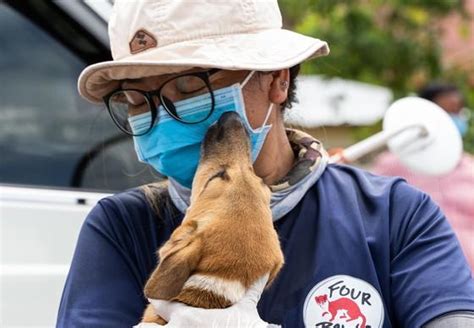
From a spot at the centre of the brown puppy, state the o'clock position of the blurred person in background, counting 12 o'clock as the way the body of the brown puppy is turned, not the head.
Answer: The blurred person in background is roughly at 1 o'clock from the brown puppy.

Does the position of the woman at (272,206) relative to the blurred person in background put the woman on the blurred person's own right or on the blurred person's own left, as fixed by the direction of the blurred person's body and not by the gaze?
on the blurred person's own right

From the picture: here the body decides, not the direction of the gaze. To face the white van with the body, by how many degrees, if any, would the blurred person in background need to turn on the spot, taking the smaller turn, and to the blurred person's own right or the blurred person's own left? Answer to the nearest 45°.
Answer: approximately 90° to the blurred person's own right

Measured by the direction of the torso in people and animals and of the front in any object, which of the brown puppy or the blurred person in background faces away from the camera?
the brown puppy

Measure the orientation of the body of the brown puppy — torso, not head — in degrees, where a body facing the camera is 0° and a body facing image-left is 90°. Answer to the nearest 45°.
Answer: approximately 180°
